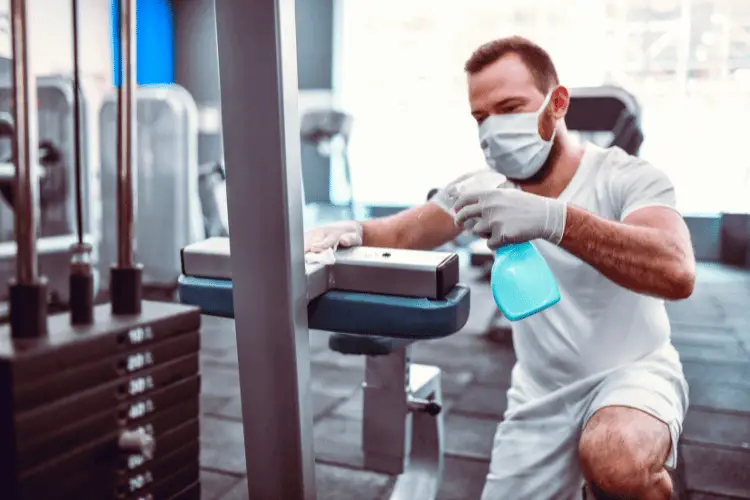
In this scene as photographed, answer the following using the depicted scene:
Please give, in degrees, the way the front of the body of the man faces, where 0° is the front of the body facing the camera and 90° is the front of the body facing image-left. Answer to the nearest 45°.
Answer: approximately 45°

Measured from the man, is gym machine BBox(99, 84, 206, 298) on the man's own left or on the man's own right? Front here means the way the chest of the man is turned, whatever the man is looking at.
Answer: on the man's own right

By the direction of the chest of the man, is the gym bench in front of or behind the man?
in front

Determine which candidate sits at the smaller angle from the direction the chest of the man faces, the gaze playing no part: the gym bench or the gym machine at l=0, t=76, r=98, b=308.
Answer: the gym bench

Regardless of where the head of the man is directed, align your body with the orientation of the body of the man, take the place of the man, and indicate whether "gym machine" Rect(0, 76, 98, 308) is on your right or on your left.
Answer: on your right

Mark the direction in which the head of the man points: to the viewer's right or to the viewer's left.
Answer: to the viewer's left
